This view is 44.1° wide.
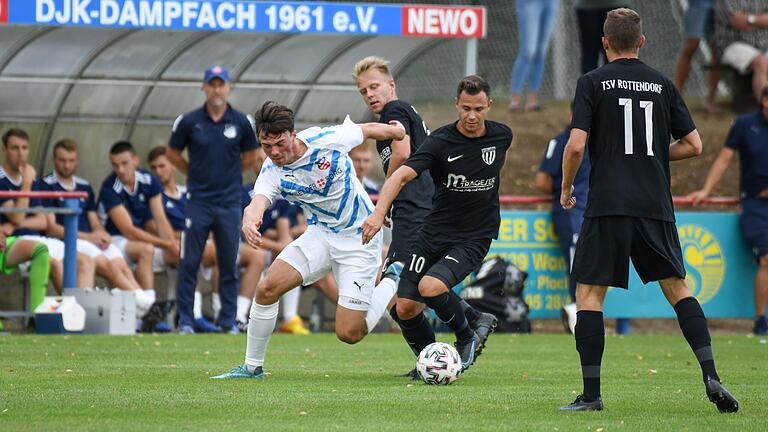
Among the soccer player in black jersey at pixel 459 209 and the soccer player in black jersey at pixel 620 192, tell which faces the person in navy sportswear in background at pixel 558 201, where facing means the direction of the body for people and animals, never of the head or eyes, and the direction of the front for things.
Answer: the soccer player in black jersey at pixel 620 192

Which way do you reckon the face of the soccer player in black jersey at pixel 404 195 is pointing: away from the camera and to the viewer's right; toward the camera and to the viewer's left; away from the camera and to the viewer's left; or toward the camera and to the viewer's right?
toward the camera and to the viewer's left

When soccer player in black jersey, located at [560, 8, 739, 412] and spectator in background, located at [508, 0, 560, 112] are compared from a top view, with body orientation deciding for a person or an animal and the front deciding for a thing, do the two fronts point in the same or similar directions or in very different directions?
very different directions

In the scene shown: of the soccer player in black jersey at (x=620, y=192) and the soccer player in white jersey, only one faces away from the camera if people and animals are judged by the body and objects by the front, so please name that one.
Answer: the soccer player in black jersey

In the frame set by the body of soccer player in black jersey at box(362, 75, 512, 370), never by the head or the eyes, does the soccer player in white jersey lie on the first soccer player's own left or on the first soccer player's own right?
on the first soccer player's own right

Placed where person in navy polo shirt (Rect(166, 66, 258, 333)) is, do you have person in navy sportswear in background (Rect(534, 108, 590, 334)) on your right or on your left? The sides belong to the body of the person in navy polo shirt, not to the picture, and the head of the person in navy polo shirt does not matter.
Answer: on your left

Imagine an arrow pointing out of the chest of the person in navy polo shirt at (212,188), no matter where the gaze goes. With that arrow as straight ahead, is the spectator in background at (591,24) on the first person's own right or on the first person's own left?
on the first person's own left

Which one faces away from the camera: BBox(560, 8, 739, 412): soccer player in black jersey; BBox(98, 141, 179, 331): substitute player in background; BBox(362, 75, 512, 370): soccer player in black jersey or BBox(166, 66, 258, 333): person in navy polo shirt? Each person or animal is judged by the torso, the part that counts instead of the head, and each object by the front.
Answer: BBox(560, 8, 739, 412): soccer player in black jersey

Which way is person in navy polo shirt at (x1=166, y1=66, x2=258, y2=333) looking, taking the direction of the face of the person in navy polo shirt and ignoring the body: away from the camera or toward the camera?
toward the camera

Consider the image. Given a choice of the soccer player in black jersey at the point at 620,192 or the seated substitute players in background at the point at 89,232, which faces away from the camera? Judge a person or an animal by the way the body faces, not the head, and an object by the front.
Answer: the soccer player in black jersey

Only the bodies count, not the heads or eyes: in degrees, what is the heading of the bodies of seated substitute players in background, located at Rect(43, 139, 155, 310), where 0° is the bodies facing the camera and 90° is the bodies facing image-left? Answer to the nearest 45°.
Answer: approximately 315°

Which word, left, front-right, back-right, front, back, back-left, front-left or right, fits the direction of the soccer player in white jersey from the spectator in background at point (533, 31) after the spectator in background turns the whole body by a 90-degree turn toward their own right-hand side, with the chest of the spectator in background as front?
left

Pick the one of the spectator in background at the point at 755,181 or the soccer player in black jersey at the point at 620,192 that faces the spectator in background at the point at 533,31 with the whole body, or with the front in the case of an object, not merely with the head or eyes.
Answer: the soccer player in black jersey

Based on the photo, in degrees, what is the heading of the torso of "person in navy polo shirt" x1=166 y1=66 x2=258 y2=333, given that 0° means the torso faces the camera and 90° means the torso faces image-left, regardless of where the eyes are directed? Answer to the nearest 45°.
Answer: approximately 0°

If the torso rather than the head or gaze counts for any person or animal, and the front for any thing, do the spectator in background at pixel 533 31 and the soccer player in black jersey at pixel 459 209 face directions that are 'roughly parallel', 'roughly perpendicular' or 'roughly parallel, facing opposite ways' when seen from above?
roughly parallel

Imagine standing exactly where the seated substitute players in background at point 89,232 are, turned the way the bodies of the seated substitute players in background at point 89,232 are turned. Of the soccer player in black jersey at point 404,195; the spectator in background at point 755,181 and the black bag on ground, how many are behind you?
0

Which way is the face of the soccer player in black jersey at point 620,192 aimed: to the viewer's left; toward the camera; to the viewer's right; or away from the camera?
away from the camera

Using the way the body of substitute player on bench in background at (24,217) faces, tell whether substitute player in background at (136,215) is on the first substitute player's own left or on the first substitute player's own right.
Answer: on the first substitute player's own left

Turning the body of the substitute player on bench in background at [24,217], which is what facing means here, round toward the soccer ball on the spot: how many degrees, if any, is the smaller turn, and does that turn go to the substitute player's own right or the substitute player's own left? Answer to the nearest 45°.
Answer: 0° — they already face it

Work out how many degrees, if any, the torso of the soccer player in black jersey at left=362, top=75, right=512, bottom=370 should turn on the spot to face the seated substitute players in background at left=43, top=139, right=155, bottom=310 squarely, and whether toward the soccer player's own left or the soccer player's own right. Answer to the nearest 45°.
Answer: approximately 135° to the soccer player's own right

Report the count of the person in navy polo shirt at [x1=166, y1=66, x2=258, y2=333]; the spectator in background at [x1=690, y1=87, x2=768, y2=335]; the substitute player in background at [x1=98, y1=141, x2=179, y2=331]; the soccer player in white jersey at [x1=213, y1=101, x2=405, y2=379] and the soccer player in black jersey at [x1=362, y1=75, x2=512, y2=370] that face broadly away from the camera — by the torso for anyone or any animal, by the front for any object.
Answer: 0
